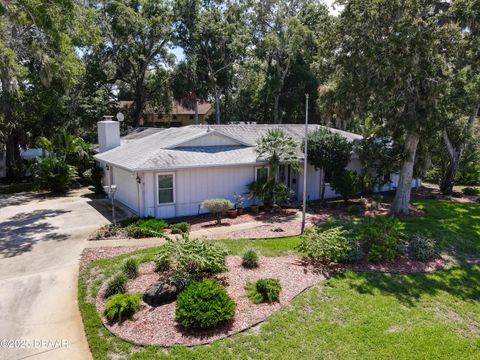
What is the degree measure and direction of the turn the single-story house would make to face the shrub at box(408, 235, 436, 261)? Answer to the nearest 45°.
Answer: approximately 45° to its left

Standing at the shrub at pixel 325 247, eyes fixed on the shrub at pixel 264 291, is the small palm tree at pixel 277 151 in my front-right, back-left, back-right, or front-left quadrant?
back-right

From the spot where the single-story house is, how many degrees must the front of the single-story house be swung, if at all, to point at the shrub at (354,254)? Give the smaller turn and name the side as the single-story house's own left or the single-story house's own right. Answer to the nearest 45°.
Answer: approximately 45° to the single-story house's own left

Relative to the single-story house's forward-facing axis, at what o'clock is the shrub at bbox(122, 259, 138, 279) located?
The shrub is roughly at 12 o'clock from the single-story house.

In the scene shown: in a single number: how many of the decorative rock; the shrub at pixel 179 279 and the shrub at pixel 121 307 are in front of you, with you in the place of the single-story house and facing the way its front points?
3

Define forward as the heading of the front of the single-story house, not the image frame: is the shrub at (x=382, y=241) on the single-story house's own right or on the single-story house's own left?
on the single-story house's own left

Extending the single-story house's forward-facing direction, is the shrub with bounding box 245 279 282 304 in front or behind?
in front

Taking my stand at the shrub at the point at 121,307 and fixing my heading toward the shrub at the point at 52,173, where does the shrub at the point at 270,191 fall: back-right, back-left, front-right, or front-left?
front-right

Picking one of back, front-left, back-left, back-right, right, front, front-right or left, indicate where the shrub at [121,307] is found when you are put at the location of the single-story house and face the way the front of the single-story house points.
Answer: front

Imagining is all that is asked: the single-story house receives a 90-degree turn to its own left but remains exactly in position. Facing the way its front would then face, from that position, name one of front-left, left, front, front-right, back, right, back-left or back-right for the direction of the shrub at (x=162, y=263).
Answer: right

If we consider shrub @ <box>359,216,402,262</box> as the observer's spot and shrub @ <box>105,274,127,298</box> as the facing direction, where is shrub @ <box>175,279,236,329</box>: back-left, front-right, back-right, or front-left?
front-left

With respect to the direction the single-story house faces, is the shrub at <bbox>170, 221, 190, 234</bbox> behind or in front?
in front

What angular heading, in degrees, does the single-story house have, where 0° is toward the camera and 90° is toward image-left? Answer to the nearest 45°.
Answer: approximately 0°

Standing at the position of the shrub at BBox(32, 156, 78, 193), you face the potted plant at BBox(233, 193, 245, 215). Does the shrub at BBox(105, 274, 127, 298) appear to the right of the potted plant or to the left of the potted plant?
right

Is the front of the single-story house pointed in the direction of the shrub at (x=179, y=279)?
yes
